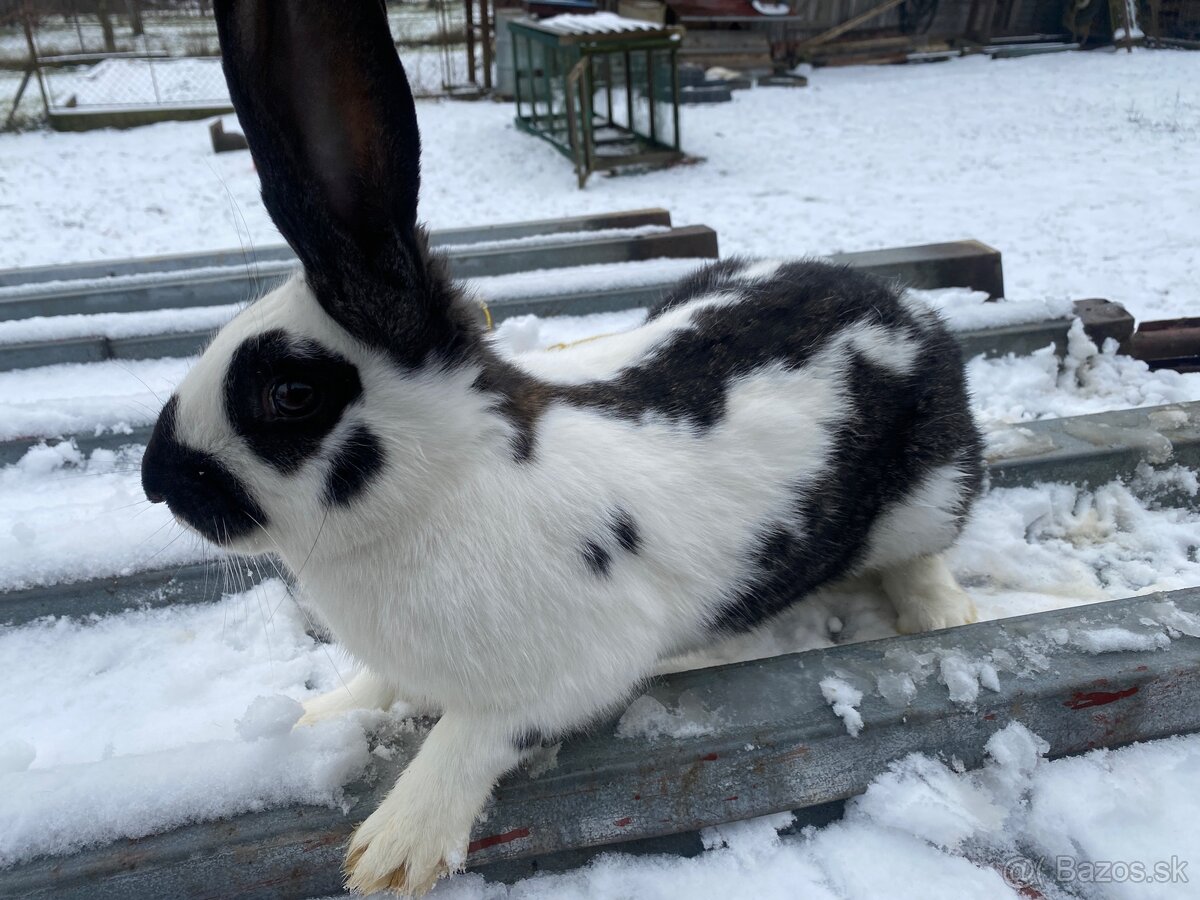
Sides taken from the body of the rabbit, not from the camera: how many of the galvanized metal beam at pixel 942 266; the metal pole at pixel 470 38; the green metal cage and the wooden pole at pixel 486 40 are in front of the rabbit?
0

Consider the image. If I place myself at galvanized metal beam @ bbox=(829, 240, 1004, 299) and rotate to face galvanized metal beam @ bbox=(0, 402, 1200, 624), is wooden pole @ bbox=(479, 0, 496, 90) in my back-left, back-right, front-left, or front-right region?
back-right

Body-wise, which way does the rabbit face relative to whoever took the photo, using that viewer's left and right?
facing the viewer and to the left of the viewer

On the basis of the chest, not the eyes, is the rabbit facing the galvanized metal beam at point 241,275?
no

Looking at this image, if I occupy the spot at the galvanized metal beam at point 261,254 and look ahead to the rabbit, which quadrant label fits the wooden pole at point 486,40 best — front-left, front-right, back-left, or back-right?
back-left

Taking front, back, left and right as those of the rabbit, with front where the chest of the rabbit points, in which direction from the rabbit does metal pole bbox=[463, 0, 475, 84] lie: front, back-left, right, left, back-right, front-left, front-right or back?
back-right

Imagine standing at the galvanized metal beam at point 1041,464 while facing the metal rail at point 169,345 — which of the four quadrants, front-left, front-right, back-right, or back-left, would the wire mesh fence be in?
front-right

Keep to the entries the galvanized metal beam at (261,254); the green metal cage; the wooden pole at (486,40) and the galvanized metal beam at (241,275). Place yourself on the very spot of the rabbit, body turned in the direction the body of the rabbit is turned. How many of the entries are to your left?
0

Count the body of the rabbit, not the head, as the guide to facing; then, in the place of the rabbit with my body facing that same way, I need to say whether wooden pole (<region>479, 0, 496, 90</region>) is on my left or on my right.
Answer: on my right

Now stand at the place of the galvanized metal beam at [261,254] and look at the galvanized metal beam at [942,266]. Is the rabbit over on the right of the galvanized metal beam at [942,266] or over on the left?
right

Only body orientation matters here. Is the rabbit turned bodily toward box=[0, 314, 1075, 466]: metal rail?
no

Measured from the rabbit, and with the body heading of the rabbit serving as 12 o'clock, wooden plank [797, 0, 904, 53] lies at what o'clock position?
The wooden plank is roughly at 5 o'clock from the rabbit.
